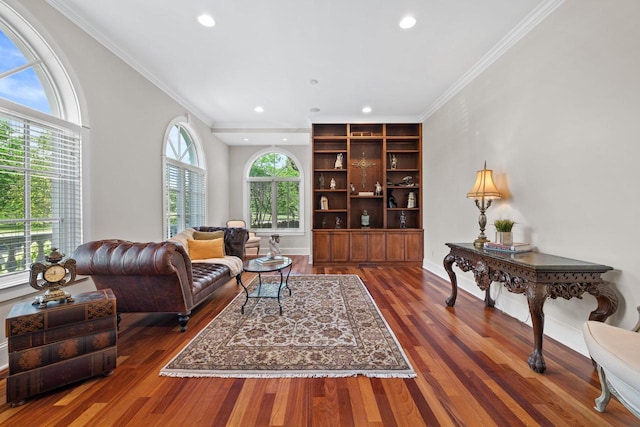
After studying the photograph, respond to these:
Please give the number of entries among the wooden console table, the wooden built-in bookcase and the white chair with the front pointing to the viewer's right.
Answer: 0

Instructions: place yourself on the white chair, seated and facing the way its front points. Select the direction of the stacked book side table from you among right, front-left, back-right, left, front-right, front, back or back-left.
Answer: front

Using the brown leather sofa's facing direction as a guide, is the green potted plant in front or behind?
in front

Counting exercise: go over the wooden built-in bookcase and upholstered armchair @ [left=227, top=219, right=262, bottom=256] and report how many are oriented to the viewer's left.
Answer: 0

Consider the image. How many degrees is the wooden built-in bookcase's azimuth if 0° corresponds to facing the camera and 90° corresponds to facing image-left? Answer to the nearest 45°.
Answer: approximately 0°

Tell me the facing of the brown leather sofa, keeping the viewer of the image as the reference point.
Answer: facing the viewer and to the right of the viewer

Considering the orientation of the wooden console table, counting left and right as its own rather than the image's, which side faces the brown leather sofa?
front

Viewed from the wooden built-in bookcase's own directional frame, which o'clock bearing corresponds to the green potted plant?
The green potted plant is roughly at 11 o'clock from the wooden built-in bookcase.

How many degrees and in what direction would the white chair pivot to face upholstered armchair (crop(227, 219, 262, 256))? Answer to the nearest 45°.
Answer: approximately 45° to its right

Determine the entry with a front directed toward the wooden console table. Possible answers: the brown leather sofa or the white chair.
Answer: the brown leather sofa

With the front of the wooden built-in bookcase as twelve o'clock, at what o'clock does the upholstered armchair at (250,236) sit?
The upholstered armchair is roughly at 3 o'clock from the wooden built-in bookcase.

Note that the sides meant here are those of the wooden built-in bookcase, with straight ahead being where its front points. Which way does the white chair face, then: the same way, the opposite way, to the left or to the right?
to the right

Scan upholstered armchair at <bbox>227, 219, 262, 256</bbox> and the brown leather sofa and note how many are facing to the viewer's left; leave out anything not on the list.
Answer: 0

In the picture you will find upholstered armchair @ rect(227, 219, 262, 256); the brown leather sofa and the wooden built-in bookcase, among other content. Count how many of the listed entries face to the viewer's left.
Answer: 0

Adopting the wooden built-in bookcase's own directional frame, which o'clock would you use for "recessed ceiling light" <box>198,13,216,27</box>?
The recessed ceiling light is roughly at 1 o'clock from the wooden built-in bookcase.

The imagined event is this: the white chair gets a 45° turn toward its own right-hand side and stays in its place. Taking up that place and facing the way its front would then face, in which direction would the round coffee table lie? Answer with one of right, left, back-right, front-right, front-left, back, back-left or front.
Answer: front

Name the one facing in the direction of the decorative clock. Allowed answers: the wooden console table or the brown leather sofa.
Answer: the wooden console table

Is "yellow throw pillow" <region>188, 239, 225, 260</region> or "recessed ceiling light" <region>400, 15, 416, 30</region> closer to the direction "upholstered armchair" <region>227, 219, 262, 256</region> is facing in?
the recessed ceiling light
